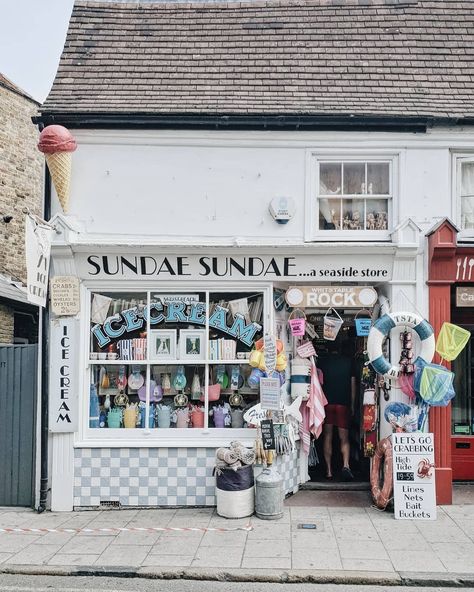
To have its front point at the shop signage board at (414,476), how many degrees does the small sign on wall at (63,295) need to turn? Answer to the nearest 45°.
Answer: approximately 90° to its left

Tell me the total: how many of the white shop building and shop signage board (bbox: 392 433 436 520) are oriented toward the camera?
2

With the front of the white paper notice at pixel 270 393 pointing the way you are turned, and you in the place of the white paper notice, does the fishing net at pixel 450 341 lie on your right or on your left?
on your left

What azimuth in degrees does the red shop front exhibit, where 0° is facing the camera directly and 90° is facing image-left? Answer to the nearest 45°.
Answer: approximately 0°

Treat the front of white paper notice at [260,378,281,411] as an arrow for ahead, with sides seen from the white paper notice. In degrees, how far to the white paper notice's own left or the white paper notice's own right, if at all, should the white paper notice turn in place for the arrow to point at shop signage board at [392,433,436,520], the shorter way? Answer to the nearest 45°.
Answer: approximately 90° to the white paper notice's own left

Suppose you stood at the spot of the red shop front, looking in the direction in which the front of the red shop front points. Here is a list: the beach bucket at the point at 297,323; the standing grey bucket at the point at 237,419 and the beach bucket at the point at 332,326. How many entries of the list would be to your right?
3
